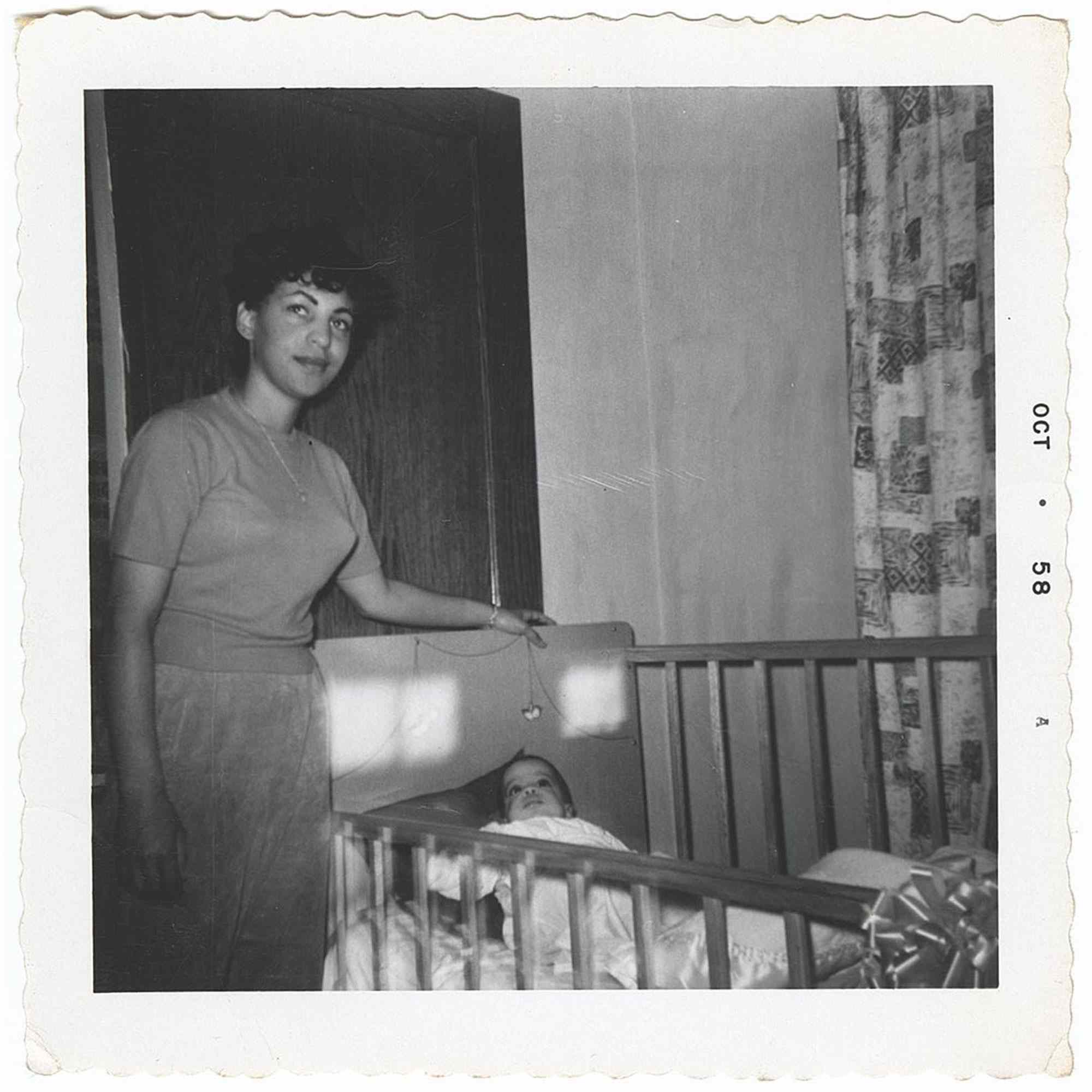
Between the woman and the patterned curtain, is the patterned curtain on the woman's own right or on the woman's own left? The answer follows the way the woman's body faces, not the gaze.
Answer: on the woman's own left

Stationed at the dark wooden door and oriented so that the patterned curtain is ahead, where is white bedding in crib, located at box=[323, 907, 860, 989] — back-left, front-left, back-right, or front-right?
front-right

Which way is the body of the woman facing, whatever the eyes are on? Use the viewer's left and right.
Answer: facing the viewer and to the right of the viewer
